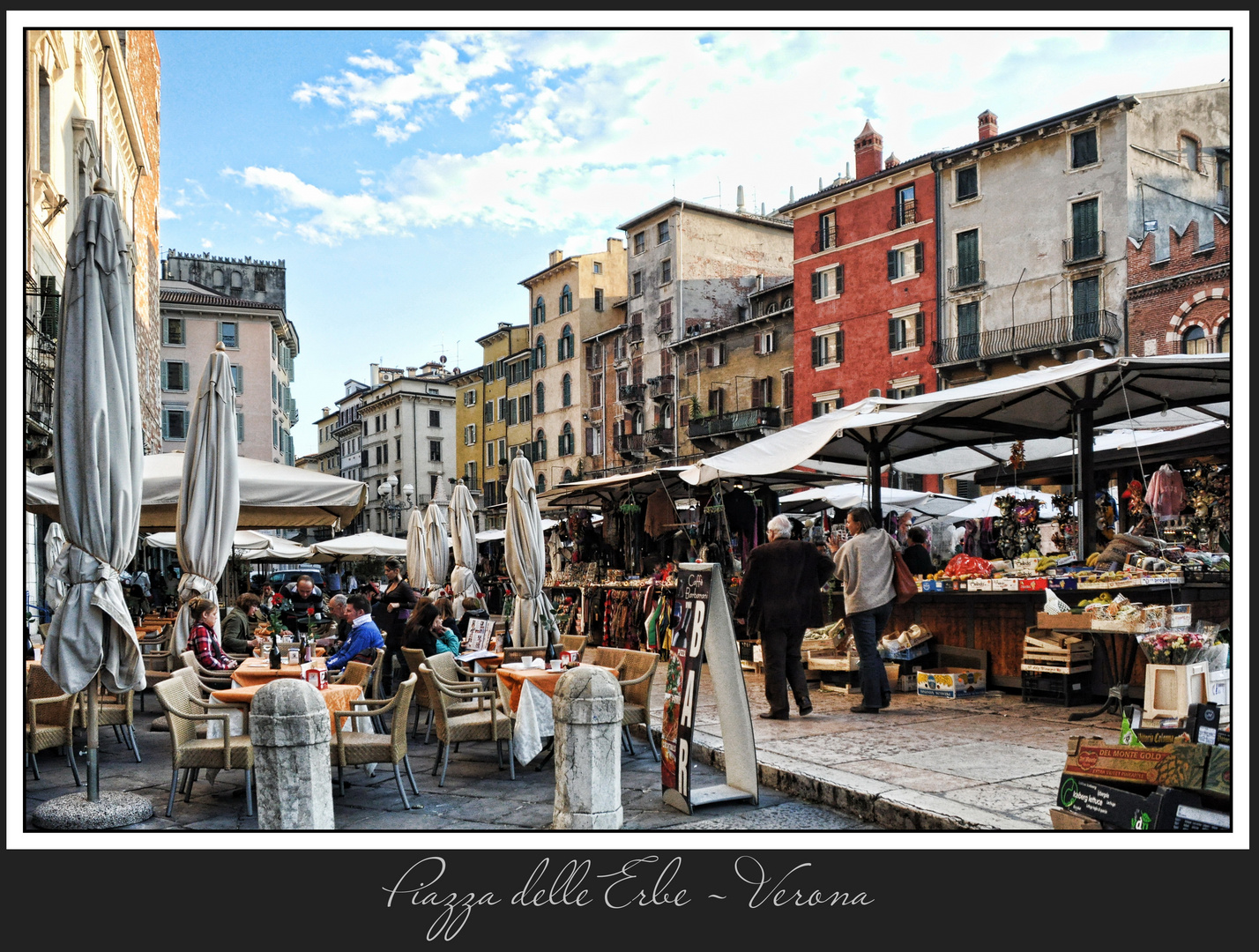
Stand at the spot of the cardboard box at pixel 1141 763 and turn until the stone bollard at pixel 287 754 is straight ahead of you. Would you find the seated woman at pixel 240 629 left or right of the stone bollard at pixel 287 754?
right

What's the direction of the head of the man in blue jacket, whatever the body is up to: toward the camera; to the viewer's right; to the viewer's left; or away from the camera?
to the viewer's left

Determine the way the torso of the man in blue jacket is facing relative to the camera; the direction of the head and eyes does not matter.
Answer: to the viewer's left

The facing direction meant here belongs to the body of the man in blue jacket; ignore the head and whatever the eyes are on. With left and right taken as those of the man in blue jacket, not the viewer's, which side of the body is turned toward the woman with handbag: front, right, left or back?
back

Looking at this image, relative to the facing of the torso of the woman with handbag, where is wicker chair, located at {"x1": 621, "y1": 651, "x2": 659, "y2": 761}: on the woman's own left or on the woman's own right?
on the woman's own left

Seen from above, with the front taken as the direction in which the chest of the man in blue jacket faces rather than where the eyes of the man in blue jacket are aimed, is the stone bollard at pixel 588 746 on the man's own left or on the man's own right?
on the man's own left

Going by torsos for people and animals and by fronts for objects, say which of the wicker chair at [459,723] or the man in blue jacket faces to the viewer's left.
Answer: the man in blue jacket

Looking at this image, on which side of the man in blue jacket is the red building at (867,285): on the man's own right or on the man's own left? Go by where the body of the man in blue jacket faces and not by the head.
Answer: on the man's own right

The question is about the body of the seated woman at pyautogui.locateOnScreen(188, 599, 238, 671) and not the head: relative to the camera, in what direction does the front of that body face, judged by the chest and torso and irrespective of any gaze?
to the viewer's right
